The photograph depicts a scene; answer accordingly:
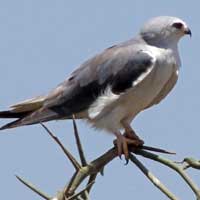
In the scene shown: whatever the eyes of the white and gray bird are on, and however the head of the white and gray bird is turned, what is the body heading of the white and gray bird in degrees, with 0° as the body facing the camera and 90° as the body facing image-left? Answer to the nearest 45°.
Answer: approximately 270°
